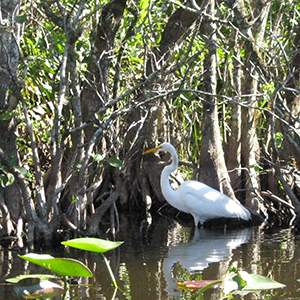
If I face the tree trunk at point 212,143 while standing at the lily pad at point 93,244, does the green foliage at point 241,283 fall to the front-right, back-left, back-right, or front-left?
front-right

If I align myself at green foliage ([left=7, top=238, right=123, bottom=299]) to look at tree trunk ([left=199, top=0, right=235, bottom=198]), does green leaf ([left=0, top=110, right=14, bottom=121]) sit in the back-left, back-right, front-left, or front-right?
front-left

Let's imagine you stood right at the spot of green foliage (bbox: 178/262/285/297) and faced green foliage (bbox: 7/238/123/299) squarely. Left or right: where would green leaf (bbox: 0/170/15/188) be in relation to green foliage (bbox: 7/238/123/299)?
right

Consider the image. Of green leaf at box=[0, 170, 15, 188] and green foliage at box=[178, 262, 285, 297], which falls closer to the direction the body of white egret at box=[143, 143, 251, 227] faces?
the green leaf

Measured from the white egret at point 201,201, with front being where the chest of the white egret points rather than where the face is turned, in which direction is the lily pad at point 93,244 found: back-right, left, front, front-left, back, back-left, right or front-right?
left

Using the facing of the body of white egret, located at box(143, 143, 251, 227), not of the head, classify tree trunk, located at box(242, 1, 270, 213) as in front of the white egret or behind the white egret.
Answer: behind

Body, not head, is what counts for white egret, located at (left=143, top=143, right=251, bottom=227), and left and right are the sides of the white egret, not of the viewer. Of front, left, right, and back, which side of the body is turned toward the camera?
left

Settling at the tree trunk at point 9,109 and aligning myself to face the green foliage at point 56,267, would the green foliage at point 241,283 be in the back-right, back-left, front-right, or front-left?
front-left

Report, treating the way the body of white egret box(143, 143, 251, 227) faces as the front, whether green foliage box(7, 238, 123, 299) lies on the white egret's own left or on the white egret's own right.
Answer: on the white egret's own left
